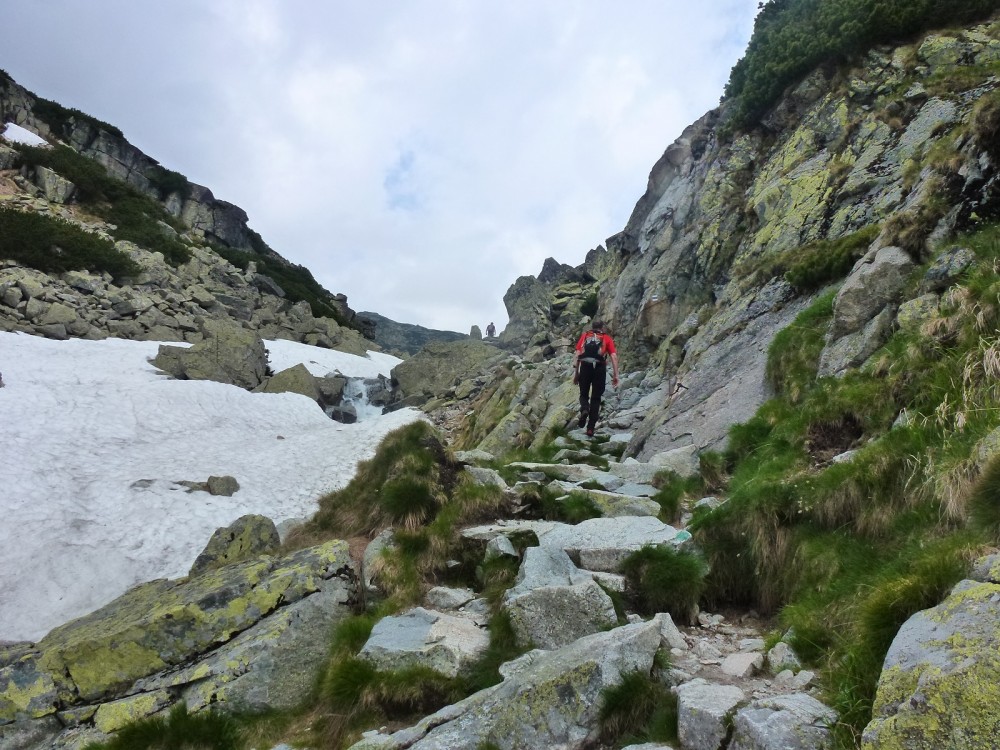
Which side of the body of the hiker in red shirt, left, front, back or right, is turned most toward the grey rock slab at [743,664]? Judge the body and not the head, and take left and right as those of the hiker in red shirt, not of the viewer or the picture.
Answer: back

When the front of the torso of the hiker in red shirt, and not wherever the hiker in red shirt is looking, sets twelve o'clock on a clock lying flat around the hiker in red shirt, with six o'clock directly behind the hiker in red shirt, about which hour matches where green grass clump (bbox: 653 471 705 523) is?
The green grass clump is roughly at 6 o'clock from the hiker in red shirt.

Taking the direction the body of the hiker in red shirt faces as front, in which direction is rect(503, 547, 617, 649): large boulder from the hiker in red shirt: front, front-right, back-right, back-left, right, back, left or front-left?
back

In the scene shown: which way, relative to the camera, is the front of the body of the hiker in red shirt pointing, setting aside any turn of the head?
away from the camera

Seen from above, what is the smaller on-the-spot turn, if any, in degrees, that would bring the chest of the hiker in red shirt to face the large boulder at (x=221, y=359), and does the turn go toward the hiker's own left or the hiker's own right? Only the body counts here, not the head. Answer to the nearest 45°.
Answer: approximately 45° to the hiker's own left

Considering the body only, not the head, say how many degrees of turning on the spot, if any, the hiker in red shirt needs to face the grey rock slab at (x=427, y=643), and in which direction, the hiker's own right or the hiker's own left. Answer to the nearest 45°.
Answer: approximately 180°

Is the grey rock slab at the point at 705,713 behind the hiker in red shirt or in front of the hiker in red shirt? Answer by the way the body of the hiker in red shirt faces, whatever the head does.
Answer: behind

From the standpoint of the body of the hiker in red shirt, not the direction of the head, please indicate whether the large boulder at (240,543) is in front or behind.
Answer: behind

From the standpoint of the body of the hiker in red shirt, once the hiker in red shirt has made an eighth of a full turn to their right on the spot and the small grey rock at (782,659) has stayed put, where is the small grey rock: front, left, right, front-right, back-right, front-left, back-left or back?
back-right

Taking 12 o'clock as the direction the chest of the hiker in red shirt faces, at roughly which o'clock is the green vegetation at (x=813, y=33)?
The green vegetation is roughly at 2 o'clock from the hiker in red shirt.

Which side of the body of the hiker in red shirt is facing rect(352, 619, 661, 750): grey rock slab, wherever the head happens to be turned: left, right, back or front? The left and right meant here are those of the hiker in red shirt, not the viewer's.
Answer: back

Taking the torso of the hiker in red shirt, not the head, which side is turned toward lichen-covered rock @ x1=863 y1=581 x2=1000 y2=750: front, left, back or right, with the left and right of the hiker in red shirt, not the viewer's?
back

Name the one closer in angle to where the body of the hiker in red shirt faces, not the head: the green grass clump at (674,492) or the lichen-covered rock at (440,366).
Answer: the lichen-covered rock
